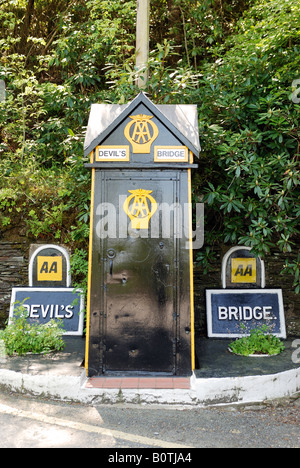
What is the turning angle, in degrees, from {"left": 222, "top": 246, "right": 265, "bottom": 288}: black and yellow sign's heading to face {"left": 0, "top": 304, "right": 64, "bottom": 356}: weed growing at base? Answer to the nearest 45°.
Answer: approximately 45° to its right

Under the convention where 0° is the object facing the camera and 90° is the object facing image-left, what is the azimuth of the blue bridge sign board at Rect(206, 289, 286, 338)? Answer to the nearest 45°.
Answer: approximately 0°

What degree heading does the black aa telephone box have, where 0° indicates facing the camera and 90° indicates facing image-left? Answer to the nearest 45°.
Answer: approximately 0°

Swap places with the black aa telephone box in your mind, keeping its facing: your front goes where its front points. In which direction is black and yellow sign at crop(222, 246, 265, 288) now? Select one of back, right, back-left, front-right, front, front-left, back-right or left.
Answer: back-left

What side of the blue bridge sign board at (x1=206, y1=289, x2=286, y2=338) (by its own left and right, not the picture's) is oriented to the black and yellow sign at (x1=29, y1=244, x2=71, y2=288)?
right
